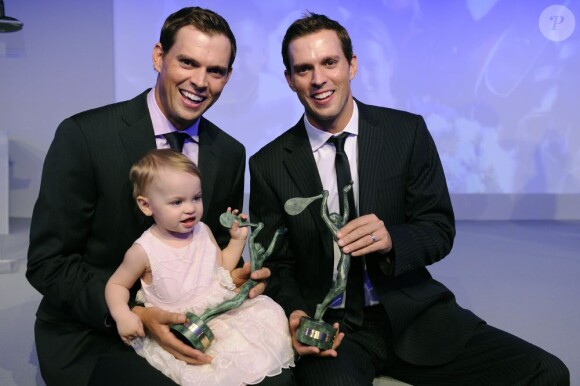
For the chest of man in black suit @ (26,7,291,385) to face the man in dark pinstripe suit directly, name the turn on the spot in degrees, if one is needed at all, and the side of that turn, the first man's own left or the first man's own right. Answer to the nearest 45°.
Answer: approximately 45° to the first man's own left

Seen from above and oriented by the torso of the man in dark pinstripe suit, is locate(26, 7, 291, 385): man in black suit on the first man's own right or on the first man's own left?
on the first man's own right

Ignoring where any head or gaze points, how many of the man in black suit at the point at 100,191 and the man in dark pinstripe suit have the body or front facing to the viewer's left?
0

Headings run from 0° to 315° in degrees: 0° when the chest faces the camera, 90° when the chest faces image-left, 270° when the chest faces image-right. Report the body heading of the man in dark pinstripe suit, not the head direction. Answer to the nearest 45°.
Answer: approximately 0°

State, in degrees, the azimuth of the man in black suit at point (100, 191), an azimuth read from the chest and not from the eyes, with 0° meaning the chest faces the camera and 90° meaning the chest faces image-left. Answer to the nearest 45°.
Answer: approximately 315°
